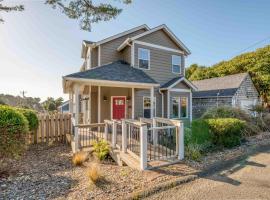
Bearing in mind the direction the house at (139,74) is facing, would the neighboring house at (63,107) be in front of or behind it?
behind

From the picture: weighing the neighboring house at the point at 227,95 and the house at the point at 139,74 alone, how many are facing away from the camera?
0

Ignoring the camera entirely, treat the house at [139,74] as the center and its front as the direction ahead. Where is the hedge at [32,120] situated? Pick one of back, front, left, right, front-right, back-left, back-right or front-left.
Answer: right

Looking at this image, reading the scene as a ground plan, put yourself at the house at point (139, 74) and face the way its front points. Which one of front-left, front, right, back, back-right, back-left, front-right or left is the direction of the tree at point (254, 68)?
left

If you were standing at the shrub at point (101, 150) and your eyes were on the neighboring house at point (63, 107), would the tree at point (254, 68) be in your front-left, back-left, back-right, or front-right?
front-right

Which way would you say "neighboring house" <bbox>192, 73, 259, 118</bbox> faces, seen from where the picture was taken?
facing the viewer and to the right of the viewer

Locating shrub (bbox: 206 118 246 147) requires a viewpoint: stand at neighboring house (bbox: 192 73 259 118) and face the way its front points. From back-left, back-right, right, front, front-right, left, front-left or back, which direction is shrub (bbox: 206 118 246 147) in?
front-right

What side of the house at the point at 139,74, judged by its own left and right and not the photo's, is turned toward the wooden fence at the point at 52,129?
right

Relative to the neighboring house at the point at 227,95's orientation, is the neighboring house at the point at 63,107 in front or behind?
behind
